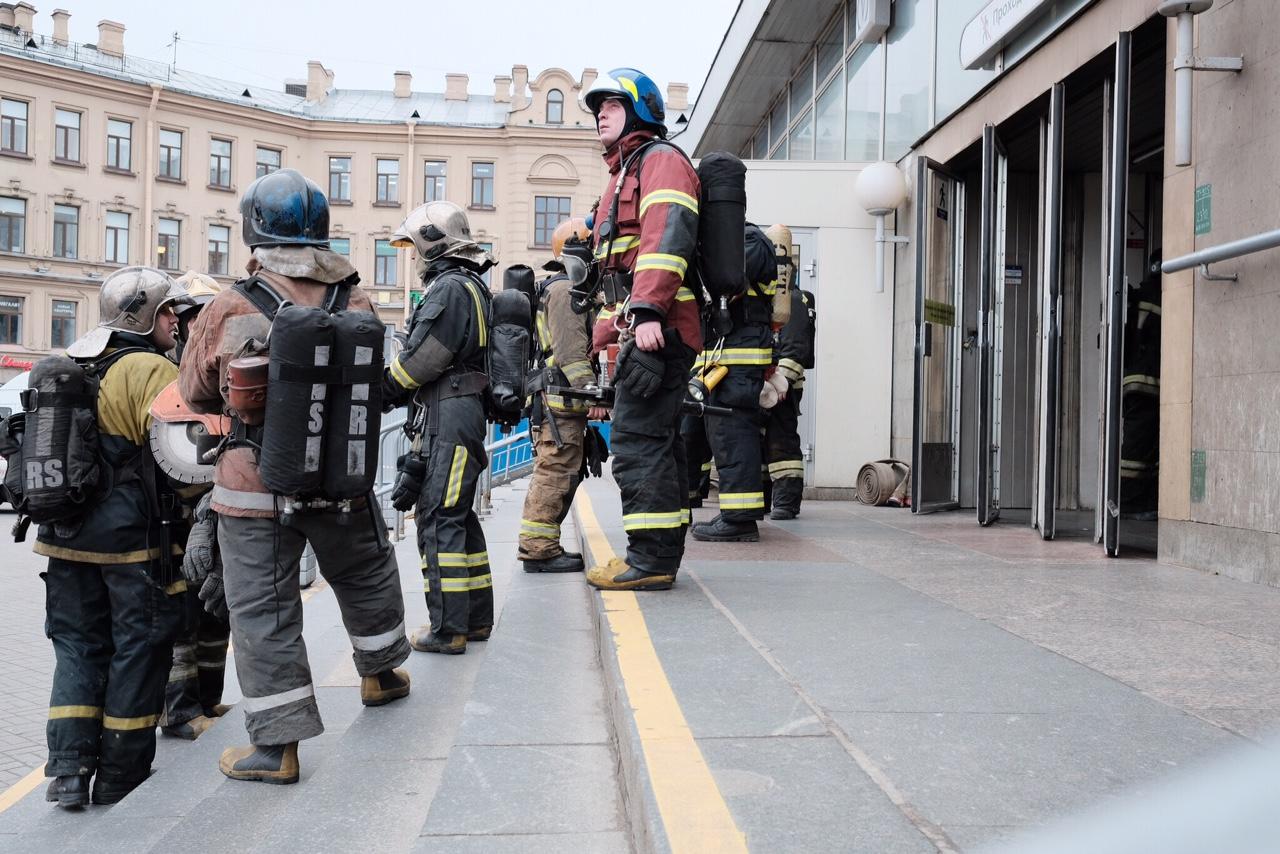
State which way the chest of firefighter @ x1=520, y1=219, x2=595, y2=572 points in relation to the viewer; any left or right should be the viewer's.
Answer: facing to the right of the viewer

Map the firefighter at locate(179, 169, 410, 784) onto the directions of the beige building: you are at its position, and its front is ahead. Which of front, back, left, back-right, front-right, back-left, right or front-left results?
front

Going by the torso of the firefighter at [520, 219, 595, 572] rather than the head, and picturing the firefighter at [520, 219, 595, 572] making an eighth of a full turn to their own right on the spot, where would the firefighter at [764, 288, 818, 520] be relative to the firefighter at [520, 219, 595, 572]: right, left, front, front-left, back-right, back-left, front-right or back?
left

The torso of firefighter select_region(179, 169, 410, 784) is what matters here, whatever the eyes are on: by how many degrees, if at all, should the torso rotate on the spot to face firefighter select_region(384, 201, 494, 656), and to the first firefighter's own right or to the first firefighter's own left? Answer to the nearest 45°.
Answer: approximately 90° to the first firefighter's own right

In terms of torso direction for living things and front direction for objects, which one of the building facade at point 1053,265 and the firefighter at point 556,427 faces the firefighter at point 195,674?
the building facade

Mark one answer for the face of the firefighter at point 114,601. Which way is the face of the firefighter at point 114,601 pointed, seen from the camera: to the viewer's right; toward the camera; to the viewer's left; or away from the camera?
to the viewer's right

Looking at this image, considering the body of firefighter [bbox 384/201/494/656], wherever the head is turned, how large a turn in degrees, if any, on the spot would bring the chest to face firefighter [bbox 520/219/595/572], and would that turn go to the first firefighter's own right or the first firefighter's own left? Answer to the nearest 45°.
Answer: approximately 135° to the first firefighter's own right

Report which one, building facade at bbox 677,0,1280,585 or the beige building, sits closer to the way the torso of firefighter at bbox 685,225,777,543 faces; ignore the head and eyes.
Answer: the beige building

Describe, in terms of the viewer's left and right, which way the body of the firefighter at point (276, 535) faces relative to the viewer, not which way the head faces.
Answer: facing away from the viewer and to the left of the viewer

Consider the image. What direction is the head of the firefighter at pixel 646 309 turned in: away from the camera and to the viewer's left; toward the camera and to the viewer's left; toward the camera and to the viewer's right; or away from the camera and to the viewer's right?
toward the camera and to the viewer's left

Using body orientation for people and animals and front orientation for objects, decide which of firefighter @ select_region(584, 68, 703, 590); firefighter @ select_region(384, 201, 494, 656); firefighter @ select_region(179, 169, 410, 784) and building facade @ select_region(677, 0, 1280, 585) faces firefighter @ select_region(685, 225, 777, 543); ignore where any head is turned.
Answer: the building facade

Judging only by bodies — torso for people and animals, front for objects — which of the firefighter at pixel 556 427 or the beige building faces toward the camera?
the beige building

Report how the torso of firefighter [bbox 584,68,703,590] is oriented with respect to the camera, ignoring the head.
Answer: to the viewer's left

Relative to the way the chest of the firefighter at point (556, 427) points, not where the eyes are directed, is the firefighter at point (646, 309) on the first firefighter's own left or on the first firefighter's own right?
on the first firefighter's own right

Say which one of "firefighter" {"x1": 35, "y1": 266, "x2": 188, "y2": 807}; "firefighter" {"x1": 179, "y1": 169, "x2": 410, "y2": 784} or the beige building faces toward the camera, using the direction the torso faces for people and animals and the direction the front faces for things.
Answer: the beige building

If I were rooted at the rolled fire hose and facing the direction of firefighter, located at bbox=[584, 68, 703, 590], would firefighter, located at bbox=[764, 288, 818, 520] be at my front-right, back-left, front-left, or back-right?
front-right

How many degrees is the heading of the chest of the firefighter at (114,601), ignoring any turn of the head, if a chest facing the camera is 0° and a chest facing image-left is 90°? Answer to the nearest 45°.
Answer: approximately 225°

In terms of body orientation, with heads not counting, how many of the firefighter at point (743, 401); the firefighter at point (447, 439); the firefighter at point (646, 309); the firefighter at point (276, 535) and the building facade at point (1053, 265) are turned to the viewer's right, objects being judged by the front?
0

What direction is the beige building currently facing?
toward the camera

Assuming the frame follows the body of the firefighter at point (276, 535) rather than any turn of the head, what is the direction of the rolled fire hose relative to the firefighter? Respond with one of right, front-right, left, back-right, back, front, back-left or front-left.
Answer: right
